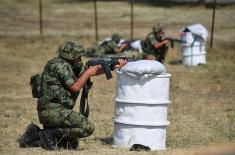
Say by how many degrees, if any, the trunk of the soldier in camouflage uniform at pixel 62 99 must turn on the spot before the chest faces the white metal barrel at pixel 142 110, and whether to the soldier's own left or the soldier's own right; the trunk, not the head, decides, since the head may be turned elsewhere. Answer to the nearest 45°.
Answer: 0° — they already face it

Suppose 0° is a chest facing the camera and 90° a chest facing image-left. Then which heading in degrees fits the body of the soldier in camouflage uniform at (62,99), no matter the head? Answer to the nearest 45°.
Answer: approximately 270°

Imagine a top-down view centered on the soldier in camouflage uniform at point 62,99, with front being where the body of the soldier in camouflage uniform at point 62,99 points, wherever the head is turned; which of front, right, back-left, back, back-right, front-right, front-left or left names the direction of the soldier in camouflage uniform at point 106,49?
left

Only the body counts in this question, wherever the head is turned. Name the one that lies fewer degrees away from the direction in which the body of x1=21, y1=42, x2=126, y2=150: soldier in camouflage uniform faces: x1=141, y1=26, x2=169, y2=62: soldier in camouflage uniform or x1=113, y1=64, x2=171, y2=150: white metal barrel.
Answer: the white metal barrel

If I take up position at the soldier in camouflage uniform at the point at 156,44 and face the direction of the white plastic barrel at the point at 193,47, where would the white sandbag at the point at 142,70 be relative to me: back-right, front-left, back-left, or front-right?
back-right

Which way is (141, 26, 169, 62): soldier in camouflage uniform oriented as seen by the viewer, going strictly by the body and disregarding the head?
to the viewer's right

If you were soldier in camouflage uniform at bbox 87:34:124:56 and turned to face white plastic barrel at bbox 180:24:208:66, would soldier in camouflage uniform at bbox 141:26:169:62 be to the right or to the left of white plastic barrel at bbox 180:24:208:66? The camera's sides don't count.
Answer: right

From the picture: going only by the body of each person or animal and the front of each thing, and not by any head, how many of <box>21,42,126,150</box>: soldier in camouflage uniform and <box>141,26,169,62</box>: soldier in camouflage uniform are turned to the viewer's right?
2

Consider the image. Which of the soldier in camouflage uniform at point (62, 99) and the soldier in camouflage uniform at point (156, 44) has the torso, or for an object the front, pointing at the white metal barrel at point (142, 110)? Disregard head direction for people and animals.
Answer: the soldier in camouflage uniform at point (62, 99)
